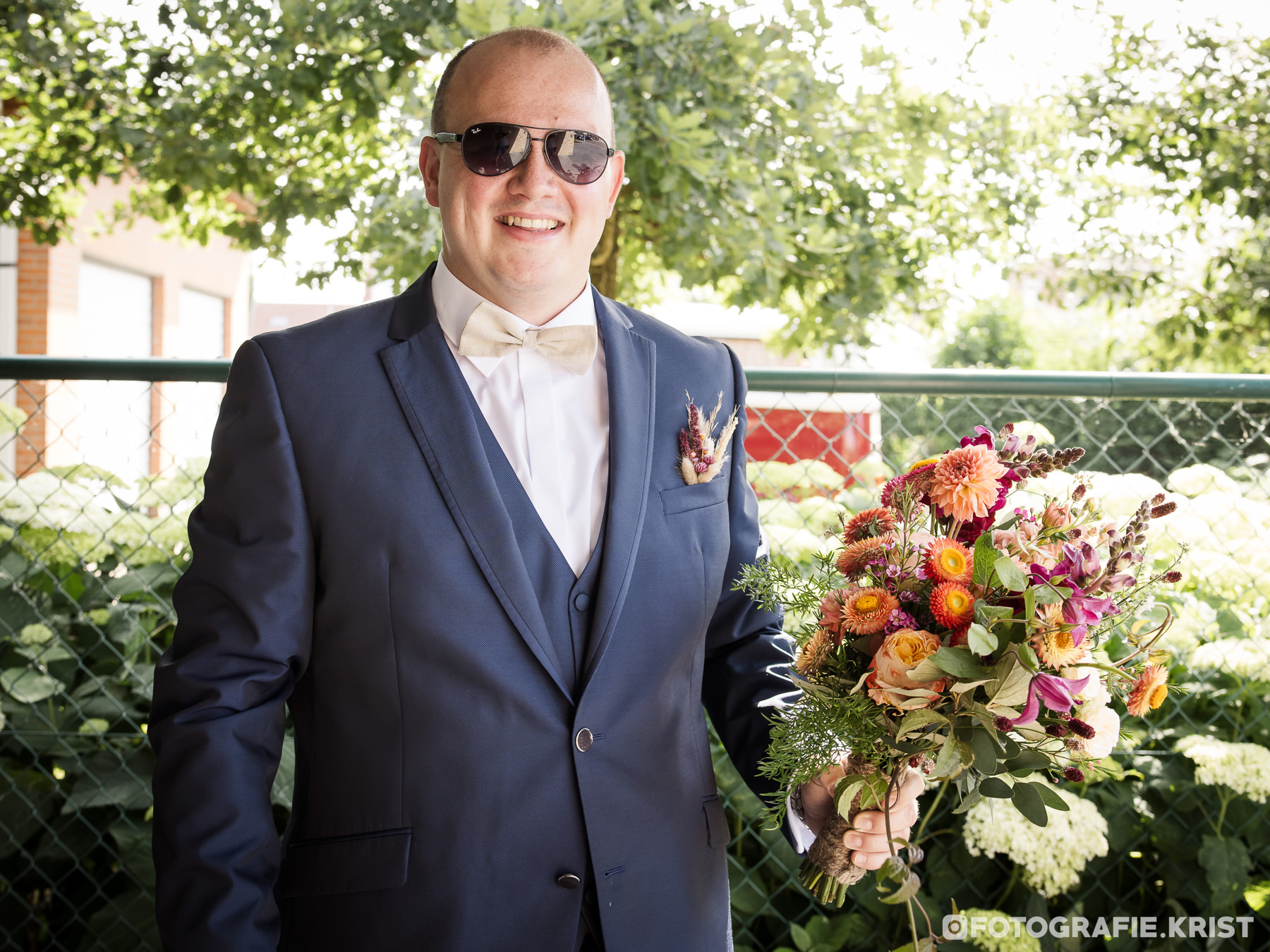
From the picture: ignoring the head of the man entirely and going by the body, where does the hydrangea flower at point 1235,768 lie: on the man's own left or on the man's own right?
on the man's own left

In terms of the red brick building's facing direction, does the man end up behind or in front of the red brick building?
in front

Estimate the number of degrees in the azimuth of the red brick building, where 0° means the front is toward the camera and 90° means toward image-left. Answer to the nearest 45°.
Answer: approximately 315°

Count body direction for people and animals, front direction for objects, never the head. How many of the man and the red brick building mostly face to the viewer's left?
0

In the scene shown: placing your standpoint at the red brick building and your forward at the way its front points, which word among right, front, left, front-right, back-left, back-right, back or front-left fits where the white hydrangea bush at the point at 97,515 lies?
front-right

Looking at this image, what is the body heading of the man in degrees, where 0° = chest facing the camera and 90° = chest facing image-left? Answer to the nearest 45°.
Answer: approximately 315°

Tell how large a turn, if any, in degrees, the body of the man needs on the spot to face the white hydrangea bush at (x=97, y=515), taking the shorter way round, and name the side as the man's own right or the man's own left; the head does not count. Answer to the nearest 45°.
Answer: approximately 180°
